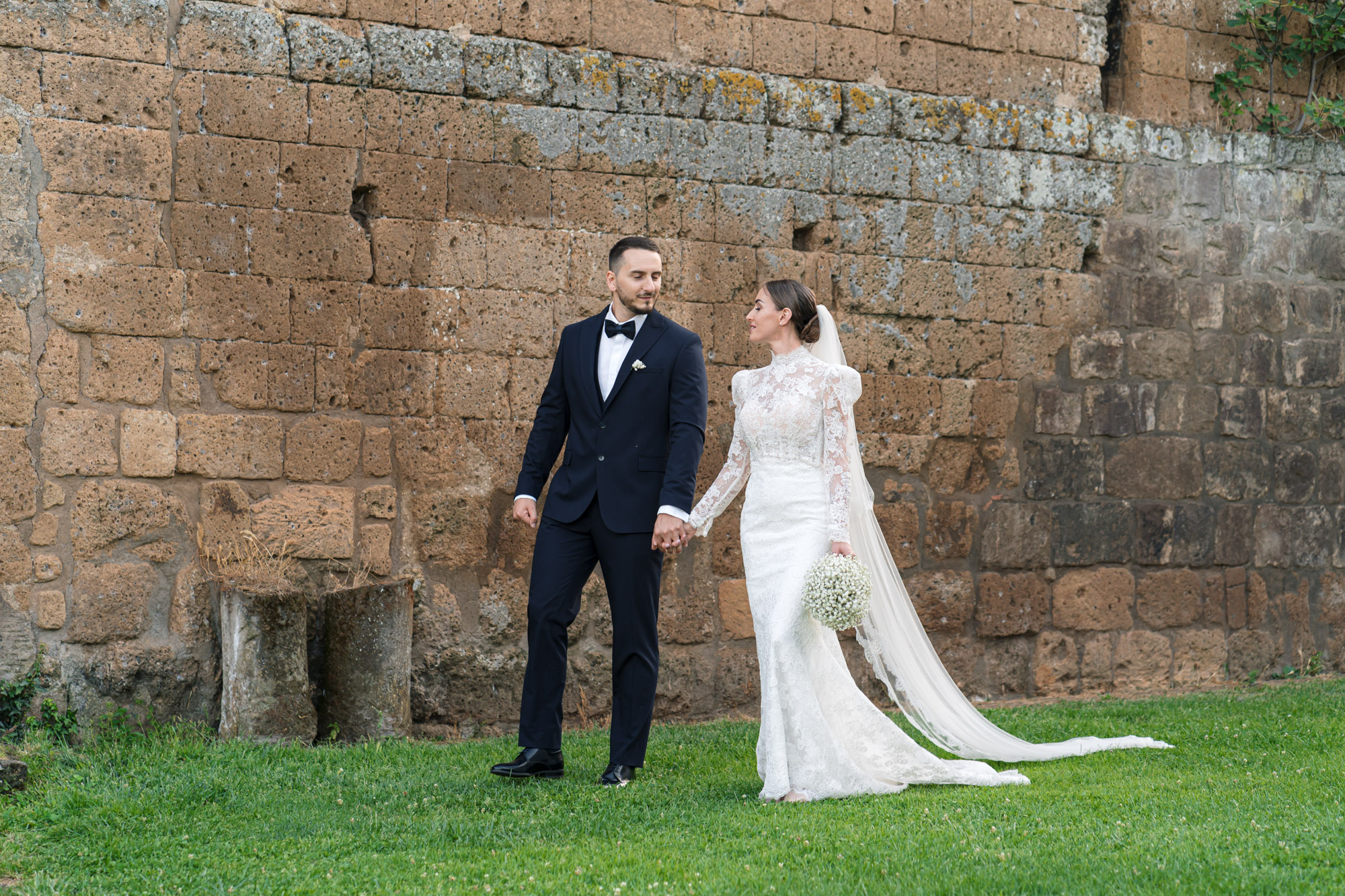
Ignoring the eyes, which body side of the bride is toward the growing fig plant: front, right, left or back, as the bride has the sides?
back

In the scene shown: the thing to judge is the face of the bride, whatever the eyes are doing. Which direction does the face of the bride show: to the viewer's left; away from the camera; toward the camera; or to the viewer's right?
to the viewer's left

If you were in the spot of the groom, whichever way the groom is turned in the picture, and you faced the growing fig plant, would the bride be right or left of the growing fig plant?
right

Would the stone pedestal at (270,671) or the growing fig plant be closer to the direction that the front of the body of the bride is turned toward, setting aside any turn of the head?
the stone pedestal

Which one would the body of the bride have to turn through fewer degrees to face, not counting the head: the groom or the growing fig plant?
the groom

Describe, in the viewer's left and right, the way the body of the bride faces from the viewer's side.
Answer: facing the viewer and to the left of the viewer

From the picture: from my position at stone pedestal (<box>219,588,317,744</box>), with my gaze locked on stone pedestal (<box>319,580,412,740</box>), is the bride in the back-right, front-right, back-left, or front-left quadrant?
front-right

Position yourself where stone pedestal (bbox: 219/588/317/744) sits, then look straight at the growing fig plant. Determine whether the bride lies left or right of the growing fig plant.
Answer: right

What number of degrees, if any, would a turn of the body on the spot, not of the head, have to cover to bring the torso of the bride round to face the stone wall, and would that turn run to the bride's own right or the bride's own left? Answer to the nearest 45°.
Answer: approximately 90° to the bride's own right

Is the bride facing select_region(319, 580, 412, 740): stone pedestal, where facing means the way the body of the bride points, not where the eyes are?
no

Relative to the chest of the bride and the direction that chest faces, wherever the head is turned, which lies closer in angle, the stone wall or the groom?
the groom

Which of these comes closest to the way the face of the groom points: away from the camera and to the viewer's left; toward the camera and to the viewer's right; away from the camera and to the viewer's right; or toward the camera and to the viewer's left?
toward the camera and to the viewer's right
